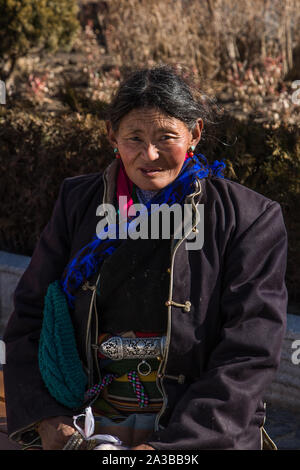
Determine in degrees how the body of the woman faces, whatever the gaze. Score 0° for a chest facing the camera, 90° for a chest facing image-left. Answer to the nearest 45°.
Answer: approximately 0°

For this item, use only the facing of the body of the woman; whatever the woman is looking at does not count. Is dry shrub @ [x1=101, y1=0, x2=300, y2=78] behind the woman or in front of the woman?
behind
